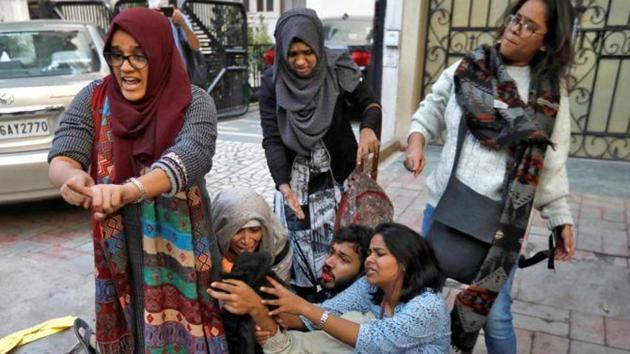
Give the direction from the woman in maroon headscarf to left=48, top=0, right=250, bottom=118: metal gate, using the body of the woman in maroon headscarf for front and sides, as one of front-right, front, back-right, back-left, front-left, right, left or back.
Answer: back-right

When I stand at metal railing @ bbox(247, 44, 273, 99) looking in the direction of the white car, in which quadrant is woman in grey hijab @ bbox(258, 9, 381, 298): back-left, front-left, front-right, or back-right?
front-left

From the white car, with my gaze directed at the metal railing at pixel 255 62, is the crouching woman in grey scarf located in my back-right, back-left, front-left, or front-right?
back-right

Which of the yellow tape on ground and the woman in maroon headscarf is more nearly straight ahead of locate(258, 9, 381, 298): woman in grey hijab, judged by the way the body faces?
the woman in maroon headscarf

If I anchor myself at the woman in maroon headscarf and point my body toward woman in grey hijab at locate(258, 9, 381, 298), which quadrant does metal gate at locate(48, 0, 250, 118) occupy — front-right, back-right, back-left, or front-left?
front-left

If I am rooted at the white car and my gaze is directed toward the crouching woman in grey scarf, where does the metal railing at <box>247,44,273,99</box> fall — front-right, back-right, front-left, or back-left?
back-left

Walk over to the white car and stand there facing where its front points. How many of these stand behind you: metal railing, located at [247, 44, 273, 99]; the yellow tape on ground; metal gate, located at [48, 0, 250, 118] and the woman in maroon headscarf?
2

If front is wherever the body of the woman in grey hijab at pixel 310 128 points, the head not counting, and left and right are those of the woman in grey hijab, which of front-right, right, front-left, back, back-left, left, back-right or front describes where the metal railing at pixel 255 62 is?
back

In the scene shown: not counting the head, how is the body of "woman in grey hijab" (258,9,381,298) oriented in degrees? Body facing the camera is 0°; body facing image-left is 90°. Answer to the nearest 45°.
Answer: approximately 0°

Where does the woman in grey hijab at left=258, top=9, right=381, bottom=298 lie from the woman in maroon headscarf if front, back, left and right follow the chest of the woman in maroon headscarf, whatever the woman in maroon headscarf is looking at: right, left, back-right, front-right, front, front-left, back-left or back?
back

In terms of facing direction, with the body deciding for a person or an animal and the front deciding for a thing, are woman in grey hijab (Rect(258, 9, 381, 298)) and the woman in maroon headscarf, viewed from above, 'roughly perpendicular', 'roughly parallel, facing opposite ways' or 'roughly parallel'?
roughly parallel
